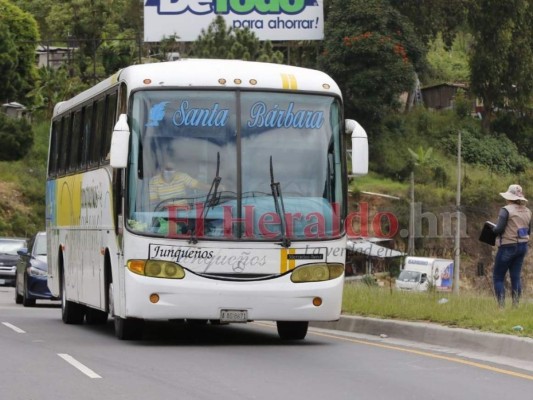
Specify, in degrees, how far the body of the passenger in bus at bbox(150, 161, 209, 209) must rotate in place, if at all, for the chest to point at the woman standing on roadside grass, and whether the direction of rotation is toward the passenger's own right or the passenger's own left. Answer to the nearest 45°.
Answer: approximately 90° to the passenger's own left

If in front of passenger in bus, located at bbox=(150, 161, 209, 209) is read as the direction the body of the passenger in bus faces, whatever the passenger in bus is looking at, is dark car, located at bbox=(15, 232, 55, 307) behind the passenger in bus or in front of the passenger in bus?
behind

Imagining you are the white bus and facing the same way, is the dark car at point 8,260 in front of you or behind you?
behind

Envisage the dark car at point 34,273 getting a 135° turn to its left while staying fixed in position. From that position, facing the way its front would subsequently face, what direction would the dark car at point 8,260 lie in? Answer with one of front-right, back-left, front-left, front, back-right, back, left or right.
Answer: front-left

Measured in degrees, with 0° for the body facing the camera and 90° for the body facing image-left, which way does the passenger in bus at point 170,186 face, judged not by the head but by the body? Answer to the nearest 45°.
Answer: approximately 0°

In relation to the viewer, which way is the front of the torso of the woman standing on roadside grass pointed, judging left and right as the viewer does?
facing away from the viewer and to the left of the viewer

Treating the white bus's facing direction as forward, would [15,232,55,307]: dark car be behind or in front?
behind
